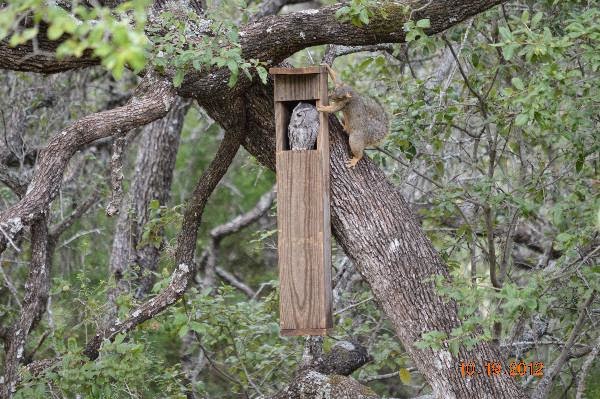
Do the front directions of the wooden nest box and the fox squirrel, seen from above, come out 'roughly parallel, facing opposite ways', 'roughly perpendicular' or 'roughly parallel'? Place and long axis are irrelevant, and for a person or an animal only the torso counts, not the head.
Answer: roughly perpendicular

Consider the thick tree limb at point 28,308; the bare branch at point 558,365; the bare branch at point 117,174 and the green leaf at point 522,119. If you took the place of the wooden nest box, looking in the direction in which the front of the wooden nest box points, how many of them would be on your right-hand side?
2

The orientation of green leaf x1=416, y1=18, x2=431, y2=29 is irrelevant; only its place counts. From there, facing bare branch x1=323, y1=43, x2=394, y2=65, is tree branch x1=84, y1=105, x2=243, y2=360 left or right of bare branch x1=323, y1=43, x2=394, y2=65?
left

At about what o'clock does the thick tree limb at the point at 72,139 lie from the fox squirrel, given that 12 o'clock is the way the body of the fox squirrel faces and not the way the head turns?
The thick tree limb is roughly at 11 o'clock from the fox squirrel.

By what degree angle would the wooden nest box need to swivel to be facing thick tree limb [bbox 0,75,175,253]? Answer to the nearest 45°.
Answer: approximately 90° to its right

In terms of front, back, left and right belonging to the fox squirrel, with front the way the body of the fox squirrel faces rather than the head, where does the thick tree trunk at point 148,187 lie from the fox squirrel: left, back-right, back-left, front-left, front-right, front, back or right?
front-right

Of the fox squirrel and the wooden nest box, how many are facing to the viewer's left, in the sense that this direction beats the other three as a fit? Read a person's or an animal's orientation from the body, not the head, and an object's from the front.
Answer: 1

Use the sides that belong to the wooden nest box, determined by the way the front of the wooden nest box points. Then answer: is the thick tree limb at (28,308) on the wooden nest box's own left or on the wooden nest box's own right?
on the wooden nest box's own right

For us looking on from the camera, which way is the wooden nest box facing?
facing the viewer

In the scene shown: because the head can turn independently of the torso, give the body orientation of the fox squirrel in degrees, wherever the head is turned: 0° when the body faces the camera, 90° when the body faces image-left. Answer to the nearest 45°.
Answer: approximately 90°

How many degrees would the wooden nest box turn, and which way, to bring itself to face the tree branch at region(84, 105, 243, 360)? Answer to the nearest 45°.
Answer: approximately 135° to its right

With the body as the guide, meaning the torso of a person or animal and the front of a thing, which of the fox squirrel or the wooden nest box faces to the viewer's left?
the fox squirrel

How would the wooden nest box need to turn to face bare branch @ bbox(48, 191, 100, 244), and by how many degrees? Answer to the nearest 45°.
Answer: approximately 135° to its right
